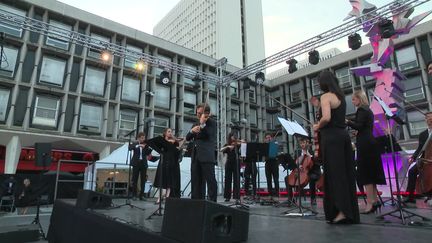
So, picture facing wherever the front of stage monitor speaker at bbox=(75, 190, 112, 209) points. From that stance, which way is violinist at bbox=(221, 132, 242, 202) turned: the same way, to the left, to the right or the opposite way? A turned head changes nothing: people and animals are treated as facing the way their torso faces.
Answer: the opposite way

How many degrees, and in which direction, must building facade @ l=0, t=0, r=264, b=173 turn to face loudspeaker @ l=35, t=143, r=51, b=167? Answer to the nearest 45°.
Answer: approximately 45° to its right

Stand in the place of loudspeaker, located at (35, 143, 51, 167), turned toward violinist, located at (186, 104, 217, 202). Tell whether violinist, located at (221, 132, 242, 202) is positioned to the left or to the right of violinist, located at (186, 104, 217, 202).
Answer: left

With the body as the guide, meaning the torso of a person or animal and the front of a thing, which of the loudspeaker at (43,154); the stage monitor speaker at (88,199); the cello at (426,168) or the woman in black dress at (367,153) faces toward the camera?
the loudspeaker

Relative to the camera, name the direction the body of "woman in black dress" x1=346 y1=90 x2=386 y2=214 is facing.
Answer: to the viewer's left

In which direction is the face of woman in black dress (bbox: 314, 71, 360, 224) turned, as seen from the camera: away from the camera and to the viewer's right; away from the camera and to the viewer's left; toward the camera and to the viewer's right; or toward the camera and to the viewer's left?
away from the camera and to the viewer's left

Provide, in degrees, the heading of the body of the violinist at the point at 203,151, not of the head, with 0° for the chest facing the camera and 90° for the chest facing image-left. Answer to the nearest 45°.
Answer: approximately 45°

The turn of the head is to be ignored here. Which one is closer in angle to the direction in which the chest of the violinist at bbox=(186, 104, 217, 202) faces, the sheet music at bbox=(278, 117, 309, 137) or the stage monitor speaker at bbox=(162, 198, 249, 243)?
the stage monitor speaker

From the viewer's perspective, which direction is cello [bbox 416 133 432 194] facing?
to the viewer's left

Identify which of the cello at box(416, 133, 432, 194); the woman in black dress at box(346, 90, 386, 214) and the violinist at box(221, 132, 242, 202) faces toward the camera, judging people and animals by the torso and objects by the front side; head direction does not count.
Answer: the violinist

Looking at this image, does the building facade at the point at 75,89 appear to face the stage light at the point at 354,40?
yes

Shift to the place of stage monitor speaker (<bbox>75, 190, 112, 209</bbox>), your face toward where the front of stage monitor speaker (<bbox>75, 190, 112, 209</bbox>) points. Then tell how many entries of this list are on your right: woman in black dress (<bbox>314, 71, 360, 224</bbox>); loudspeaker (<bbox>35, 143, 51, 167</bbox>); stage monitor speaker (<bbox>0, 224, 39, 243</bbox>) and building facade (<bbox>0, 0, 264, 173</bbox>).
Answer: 1
